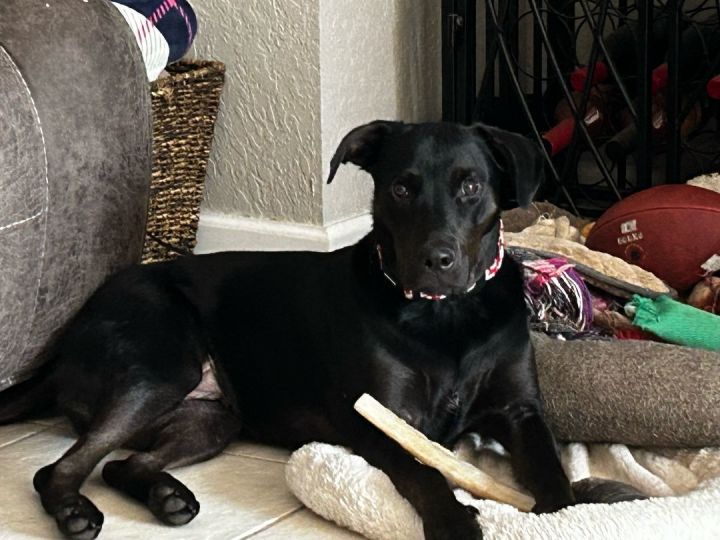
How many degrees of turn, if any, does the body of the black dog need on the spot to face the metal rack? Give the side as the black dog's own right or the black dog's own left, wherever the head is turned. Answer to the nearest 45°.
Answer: approximately 90° to the black dog's own left

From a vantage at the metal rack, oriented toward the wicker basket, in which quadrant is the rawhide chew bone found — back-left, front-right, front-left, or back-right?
front-left

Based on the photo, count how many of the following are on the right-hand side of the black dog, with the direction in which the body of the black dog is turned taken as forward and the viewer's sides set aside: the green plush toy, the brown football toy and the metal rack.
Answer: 0

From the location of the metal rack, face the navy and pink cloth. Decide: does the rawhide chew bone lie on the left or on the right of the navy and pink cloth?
left

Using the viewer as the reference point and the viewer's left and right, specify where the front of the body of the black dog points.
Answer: facing the viewer and to the right of the viewer

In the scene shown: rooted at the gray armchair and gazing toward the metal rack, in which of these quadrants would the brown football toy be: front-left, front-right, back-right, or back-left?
front-right

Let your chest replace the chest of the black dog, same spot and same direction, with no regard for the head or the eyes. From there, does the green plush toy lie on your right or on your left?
on your left

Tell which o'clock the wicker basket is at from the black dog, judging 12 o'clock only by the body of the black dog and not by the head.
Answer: The wicker basket is roughly at 7 o'clock from the black dog.

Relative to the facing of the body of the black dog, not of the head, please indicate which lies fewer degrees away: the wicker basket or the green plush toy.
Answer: the green plush toy
